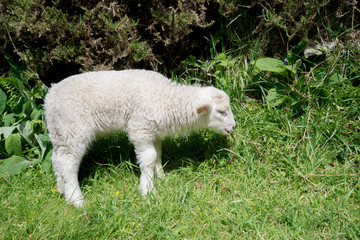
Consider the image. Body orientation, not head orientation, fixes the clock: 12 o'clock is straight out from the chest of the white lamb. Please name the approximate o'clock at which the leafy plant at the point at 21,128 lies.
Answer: The leafy plant is roughly at 7 o'clock from the white lamb.

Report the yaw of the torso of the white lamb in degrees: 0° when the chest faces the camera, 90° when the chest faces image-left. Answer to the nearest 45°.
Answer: approximately 270°

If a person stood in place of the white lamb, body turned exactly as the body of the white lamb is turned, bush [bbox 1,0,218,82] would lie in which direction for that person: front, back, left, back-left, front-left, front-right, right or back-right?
left
